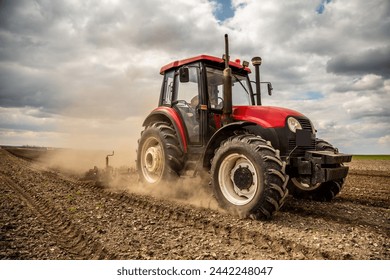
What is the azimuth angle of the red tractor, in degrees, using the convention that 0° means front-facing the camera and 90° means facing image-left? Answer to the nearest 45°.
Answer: approximately 315°
